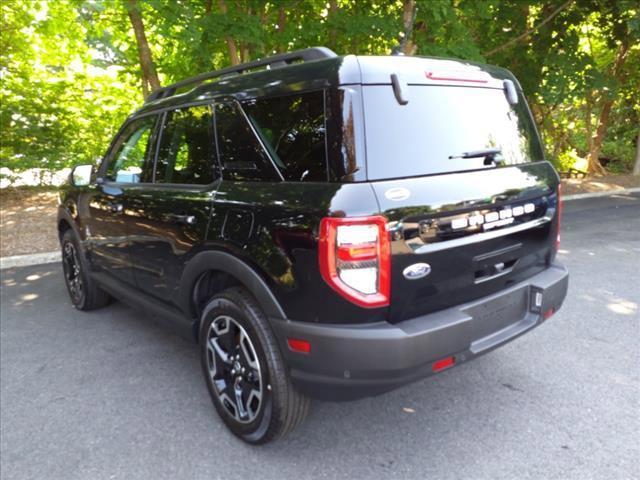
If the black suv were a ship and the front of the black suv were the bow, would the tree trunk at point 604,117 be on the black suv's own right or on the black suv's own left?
on the black suv's own right

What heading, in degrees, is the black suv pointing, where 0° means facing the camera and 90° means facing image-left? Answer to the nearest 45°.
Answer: approximately 135°

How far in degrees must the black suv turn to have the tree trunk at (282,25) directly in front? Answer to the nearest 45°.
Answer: approximately 45° to its right

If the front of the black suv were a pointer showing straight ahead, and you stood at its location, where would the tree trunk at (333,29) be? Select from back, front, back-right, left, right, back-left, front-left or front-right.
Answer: front-right

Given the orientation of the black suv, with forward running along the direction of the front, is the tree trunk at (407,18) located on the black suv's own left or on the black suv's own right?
on the black suv's own right
